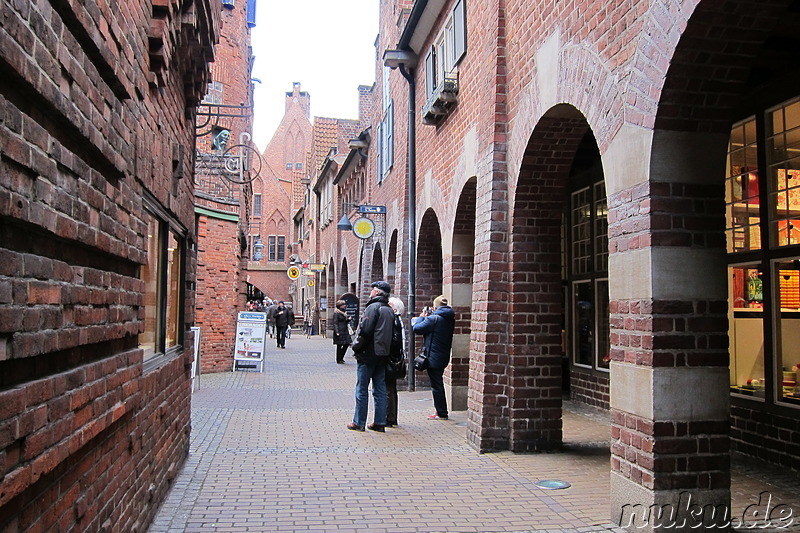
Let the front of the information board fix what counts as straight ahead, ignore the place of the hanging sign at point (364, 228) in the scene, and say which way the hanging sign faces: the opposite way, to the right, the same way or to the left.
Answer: the same way

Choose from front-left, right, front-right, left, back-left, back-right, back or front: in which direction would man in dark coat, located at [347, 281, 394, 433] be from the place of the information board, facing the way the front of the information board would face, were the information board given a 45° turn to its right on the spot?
front-left

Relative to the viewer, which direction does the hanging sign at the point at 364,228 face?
toward the camera

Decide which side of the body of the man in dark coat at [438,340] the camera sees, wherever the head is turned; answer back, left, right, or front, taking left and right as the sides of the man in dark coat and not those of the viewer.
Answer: left

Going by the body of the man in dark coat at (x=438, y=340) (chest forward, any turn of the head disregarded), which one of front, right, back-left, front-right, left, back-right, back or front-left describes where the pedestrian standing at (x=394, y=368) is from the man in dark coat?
front-left

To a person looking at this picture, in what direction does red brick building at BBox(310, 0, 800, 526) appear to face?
facing the viewer and to the left of the viewer

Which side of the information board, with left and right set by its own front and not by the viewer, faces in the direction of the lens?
front
